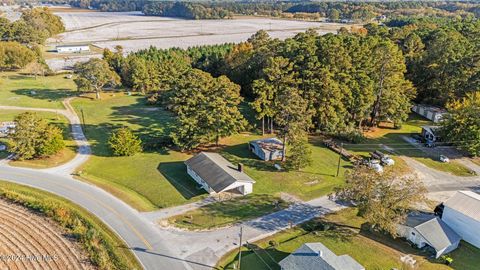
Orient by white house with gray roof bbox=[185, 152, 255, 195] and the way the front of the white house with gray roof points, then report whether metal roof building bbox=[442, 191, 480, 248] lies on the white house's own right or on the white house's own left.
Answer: on the white house's own left

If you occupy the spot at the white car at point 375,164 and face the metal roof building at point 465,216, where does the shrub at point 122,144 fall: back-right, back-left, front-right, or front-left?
back-right

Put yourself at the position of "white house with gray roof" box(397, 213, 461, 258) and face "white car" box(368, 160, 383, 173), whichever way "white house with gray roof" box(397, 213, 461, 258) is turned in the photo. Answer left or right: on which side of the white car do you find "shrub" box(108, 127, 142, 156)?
left

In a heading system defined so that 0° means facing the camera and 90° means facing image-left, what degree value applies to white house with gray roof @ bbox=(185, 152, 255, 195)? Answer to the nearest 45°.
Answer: approximately 45°

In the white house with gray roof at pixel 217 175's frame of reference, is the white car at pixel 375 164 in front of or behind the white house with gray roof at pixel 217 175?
behind

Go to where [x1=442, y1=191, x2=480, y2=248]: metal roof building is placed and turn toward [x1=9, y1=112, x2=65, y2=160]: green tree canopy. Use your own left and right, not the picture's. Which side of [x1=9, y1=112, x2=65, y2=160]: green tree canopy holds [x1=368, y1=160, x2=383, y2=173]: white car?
right
